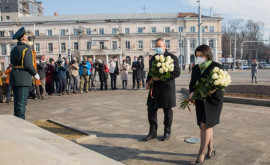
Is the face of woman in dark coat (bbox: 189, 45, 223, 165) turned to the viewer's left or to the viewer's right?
to the viewer's left

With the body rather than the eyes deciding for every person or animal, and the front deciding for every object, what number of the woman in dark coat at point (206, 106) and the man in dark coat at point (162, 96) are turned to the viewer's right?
0

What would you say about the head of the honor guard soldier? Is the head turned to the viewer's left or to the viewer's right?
to the viewer's right

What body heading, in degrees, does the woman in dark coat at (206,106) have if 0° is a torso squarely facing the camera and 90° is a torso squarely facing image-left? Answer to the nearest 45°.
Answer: approximately 45°

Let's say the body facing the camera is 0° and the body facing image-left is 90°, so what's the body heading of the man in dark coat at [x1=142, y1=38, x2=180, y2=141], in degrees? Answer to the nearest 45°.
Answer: approximately 45°

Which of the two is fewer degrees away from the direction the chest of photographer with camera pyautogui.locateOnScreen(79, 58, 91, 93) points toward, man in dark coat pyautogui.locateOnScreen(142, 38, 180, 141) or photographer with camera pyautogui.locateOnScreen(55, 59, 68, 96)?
the man in dark coat

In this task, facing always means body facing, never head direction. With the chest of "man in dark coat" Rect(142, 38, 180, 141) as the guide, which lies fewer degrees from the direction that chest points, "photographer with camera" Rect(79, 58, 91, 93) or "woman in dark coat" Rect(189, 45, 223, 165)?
the woman in dark coat

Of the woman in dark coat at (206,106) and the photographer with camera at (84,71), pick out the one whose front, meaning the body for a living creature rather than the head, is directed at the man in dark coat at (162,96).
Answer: the photographer with camera
